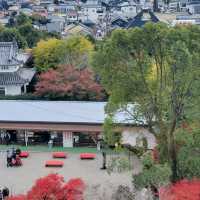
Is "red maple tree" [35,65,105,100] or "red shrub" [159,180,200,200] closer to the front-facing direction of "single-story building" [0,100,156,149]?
the red shrub

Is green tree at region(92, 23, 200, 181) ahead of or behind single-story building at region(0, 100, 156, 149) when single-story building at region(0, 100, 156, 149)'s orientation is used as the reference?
ahead

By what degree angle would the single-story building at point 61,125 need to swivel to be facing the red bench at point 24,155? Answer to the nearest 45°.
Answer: approximately 45° to its right

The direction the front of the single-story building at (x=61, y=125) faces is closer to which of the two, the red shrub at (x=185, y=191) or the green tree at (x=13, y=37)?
the red shrub

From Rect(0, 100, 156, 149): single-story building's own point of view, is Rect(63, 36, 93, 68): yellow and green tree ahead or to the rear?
to the rear

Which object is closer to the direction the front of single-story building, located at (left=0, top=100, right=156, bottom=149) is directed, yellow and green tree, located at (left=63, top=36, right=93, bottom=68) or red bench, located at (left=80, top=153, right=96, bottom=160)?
the red bench

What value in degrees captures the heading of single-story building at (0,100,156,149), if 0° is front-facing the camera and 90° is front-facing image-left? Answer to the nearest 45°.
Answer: approximately 0°

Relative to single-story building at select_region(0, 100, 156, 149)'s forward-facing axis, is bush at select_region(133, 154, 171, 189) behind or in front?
in front

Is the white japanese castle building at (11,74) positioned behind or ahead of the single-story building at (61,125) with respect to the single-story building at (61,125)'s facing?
behind

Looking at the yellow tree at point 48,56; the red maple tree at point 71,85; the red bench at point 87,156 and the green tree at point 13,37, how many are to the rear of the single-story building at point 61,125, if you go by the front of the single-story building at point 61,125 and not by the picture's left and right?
3

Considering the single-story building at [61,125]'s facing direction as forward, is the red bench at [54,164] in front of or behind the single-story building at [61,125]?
in front
